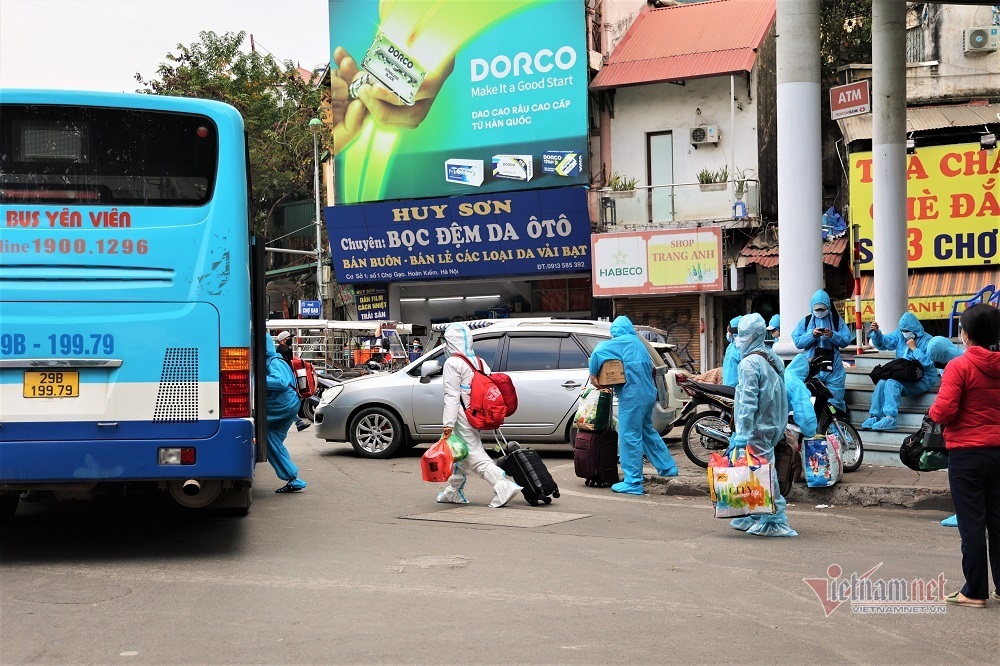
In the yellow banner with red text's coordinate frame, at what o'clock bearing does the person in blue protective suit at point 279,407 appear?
The person in blue protective suit is roughly at 1 o'clock from the yellow banner with red text.

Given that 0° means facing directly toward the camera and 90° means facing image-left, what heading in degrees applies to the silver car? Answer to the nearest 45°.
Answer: approximately 90°

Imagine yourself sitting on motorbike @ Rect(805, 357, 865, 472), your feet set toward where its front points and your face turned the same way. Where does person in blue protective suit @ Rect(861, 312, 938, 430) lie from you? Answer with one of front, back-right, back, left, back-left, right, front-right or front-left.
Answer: left

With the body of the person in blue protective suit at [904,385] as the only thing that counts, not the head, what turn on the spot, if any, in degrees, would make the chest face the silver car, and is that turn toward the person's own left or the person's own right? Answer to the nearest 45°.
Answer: approximately 45° to the person's own right

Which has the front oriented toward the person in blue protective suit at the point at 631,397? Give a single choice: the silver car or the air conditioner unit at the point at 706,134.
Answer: the air conditioner unit

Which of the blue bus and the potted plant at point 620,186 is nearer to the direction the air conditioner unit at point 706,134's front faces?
the blue bus

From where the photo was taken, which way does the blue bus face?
away from the camera

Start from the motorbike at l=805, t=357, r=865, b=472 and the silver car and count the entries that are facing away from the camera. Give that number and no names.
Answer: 0

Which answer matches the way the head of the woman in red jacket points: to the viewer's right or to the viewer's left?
to the viewer's left

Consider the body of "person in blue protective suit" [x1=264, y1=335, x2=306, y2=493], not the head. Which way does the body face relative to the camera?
to the viewer's left

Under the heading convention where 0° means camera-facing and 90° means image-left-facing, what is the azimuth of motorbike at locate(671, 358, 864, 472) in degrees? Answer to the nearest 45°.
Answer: approximately 270°
